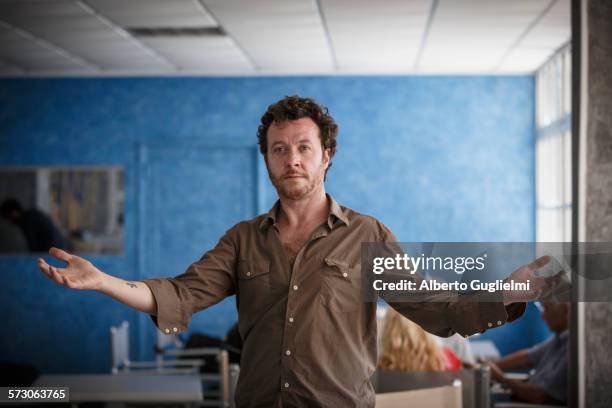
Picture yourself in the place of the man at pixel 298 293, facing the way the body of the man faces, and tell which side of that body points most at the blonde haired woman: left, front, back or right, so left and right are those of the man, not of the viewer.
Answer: back

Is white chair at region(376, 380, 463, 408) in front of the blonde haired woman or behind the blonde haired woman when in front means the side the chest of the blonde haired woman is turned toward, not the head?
behind

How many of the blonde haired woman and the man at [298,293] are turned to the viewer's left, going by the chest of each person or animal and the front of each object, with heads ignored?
0

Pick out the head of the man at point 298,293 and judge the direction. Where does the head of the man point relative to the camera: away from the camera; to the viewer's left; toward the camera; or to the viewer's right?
toward the camera

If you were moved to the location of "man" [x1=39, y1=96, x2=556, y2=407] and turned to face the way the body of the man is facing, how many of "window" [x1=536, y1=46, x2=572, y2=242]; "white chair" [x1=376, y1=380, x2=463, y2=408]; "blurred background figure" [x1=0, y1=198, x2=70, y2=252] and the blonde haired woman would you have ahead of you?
0

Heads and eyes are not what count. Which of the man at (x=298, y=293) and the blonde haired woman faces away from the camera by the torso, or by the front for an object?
the blonde haired woman

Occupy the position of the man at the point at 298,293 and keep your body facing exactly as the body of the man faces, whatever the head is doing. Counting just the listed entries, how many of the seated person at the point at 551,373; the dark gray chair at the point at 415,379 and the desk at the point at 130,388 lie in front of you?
0

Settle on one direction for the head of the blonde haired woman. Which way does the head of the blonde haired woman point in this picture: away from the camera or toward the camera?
away from the camera

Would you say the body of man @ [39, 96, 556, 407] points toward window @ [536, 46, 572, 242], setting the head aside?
no

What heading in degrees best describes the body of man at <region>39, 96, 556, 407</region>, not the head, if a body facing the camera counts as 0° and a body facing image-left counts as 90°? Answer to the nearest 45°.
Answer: approximately 0°

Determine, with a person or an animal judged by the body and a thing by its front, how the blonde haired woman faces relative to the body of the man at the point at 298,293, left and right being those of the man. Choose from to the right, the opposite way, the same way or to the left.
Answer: the opposite way

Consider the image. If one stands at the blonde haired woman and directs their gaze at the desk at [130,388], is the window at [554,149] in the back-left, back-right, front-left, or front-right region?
back-right

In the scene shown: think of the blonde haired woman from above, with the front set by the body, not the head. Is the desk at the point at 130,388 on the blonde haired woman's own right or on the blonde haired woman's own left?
on the blonde haired woman's own left

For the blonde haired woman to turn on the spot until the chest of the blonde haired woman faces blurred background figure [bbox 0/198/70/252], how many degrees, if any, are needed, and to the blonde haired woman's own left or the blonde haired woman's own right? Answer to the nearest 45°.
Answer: approximately 45° to the blonde haired woman's own left

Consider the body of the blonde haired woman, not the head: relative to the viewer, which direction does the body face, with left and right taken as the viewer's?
facing away from the viewer
